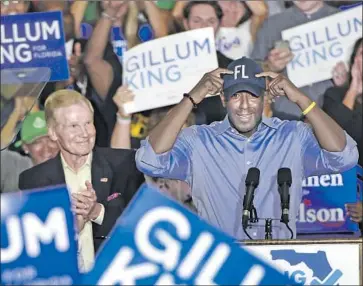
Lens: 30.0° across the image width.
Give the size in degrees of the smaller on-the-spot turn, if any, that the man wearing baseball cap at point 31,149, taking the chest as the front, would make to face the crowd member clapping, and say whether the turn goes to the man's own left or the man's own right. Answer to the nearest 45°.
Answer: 0° — they already face them

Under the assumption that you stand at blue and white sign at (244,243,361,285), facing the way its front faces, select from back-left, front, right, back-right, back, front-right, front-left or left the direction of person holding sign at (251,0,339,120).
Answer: back

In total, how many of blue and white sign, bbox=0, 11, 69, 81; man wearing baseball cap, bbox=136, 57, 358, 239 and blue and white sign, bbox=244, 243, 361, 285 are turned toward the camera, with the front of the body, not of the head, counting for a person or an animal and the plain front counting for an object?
3

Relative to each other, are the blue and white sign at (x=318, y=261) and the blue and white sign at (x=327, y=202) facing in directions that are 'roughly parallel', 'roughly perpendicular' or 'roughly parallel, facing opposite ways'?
roughly parallel

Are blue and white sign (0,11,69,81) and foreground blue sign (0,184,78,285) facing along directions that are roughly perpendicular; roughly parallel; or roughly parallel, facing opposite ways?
roughly parallel

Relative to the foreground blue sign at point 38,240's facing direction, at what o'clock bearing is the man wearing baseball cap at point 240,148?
The man wearing baseball cap is roughly at 7 o'clock from the foreground blue sign.

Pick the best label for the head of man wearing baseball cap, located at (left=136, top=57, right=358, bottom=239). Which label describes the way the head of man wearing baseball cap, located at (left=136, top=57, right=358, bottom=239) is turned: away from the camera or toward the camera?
toward the camera

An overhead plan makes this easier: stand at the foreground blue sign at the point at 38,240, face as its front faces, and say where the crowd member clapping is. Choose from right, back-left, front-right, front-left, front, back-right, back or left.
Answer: back

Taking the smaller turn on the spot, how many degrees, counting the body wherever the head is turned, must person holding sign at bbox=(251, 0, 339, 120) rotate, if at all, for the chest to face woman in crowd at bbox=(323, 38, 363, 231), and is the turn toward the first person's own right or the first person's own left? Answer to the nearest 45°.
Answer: approximately 90° to the first person's own left

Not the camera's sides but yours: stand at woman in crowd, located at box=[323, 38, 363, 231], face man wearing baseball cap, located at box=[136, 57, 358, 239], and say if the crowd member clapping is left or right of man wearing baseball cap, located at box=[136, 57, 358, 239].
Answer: right

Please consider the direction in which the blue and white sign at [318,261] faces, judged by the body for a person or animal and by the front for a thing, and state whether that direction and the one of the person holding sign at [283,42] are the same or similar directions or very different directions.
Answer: same or similar directions

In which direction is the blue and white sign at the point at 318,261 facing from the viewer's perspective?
toward the camera

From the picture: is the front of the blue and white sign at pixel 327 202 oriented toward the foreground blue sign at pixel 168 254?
yes

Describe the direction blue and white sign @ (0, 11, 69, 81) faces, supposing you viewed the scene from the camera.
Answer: facing the viewer

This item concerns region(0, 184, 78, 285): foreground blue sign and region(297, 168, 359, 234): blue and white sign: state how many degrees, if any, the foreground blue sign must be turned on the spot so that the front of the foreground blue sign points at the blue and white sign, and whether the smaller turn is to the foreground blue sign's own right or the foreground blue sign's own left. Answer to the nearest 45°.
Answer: approximately 135° to the foreground blue sign's own left

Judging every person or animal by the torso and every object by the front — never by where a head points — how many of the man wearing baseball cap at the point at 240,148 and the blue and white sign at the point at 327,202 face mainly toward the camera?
2
